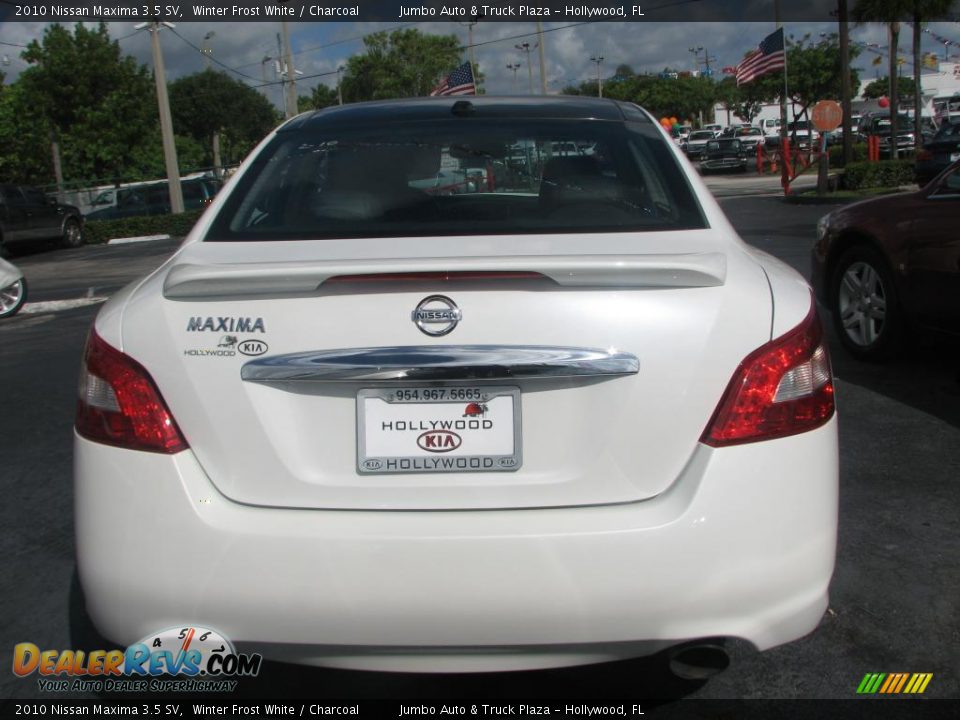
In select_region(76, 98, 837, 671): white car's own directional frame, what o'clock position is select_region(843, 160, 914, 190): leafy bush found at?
The leafy bush is roughly at 1 o'clock from the white car.

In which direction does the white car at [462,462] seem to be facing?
away from the camera

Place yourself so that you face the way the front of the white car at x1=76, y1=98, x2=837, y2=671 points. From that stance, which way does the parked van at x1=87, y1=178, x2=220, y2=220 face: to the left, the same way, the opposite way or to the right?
to the left

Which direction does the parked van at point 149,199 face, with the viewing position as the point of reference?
facing to the left of the viewer

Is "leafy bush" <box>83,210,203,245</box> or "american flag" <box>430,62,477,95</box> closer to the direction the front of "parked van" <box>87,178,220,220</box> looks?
the leafy bush

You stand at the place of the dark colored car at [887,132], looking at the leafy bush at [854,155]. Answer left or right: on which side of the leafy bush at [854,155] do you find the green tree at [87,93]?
right

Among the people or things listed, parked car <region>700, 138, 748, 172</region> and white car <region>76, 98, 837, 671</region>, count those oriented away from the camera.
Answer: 1

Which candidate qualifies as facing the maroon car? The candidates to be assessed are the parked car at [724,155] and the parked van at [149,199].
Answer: the parked car at [724,155]

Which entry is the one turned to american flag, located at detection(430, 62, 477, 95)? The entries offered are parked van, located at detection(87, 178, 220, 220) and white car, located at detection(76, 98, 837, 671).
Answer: the white car
